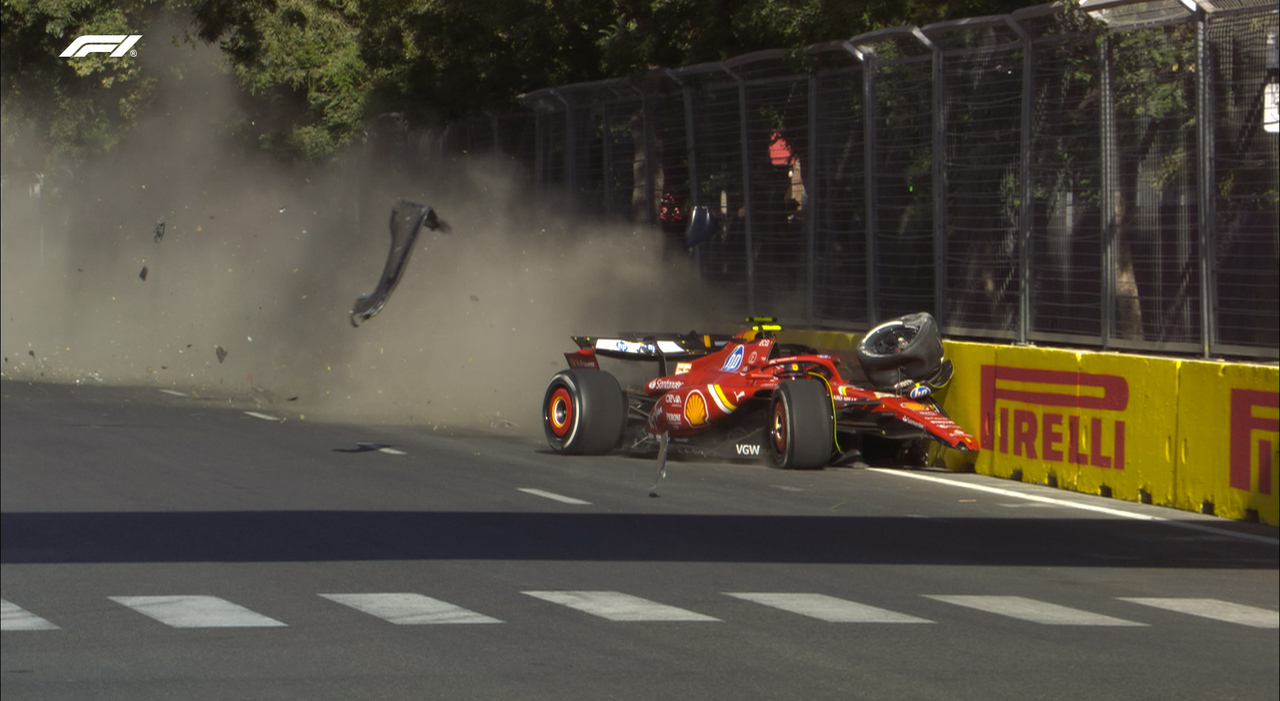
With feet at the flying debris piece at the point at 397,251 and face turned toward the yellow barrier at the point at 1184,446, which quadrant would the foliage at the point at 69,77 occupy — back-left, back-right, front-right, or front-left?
back-left

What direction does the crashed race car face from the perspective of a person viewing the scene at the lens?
facing the viewer and to the right of the viewer
